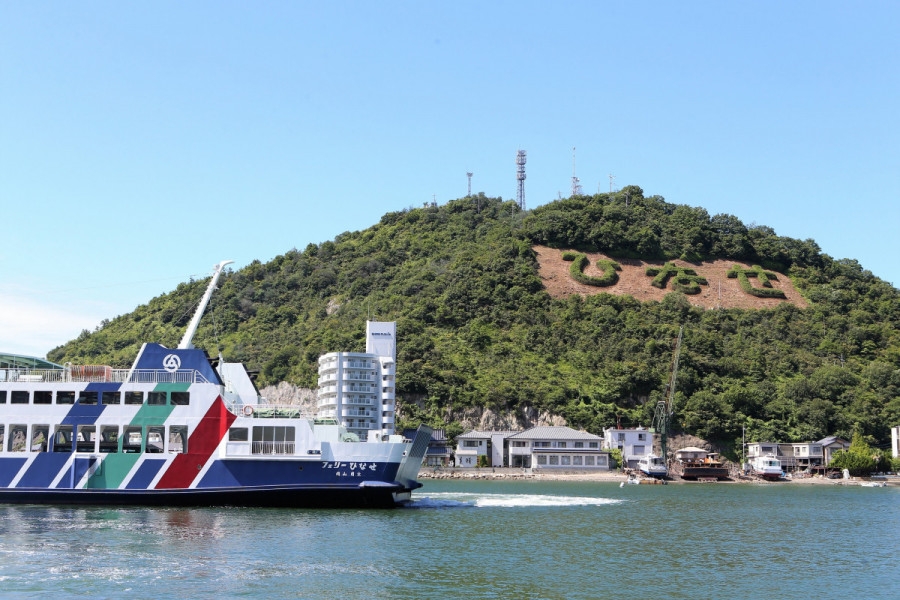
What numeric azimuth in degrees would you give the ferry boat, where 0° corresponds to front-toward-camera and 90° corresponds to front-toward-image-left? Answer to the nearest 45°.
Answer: approximately 90°
